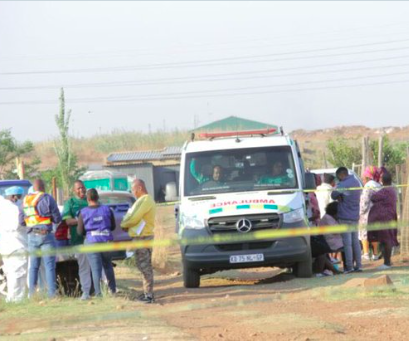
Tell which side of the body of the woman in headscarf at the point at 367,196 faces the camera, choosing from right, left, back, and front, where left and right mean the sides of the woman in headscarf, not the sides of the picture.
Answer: left

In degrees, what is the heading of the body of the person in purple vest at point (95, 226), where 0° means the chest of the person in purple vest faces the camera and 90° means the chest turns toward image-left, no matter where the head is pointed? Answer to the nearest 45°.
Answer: approximately 180°

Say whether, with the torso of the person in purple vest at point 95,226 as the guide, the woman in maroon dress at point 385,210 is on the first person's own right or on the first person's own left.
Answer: on the first person's own right

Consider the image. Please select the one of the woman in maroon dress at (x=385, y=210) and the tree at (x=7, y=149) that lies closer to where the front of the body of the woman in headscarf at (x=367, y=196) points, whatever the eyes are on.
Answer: the tree

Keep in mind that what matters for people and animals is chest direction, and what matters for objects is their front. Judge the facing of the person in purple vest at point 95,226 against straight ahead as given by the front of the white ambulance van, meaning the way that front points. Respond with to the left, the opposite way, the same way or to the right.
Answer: the opposite way

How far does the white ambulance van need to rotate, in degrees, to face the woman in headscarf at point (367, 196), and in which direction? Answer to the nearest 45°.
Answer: approximately 135° to its left

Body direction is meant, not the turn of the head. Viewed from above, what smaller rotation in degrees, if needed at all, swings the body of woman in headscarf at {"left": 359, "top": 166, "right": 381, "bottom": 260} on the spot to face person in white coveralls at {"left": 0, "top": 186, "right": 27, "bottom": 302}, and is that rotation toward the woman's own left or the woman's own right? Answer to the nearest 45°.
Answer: approximately 45° to the woman's own left

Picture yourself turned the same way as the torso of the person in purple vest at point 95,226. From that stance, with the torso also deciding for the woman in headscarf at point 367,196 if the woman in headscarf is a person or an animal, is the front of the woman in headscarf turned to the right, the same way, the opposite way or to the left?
to the left

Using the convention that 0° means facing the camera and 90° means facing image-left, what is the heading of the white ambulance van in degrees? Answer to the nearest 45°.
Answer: approximately 0°

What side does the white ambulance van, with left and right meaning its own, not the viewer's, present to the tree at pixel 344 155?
back

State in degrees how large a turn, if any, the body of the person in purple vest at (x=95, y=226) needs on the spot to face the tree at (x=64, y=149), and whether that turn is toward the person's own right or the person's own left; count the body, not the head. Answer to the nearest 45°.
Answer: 0° — they already face it

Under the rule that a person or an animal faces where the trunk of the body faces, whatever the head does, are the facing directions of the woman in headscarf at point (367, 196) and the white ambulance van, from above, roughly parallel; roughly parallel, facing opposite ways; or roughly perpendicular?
roughly perpendicular

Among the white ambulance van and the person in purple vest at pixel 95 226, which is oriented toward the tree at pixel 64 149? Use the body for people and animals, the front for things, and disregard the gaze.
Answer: the person in purple vest
